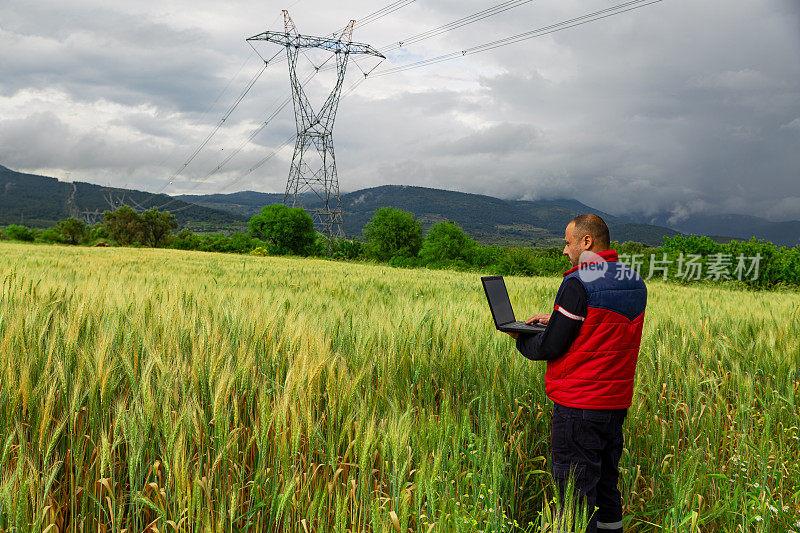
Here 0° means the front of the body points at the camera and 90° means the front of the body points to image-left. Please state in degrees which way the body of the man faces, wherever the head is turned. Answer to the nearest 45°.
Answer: approximately 135°

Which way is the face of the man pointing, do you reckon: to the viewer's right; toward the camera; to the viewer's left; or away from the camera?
to the viewer's left
